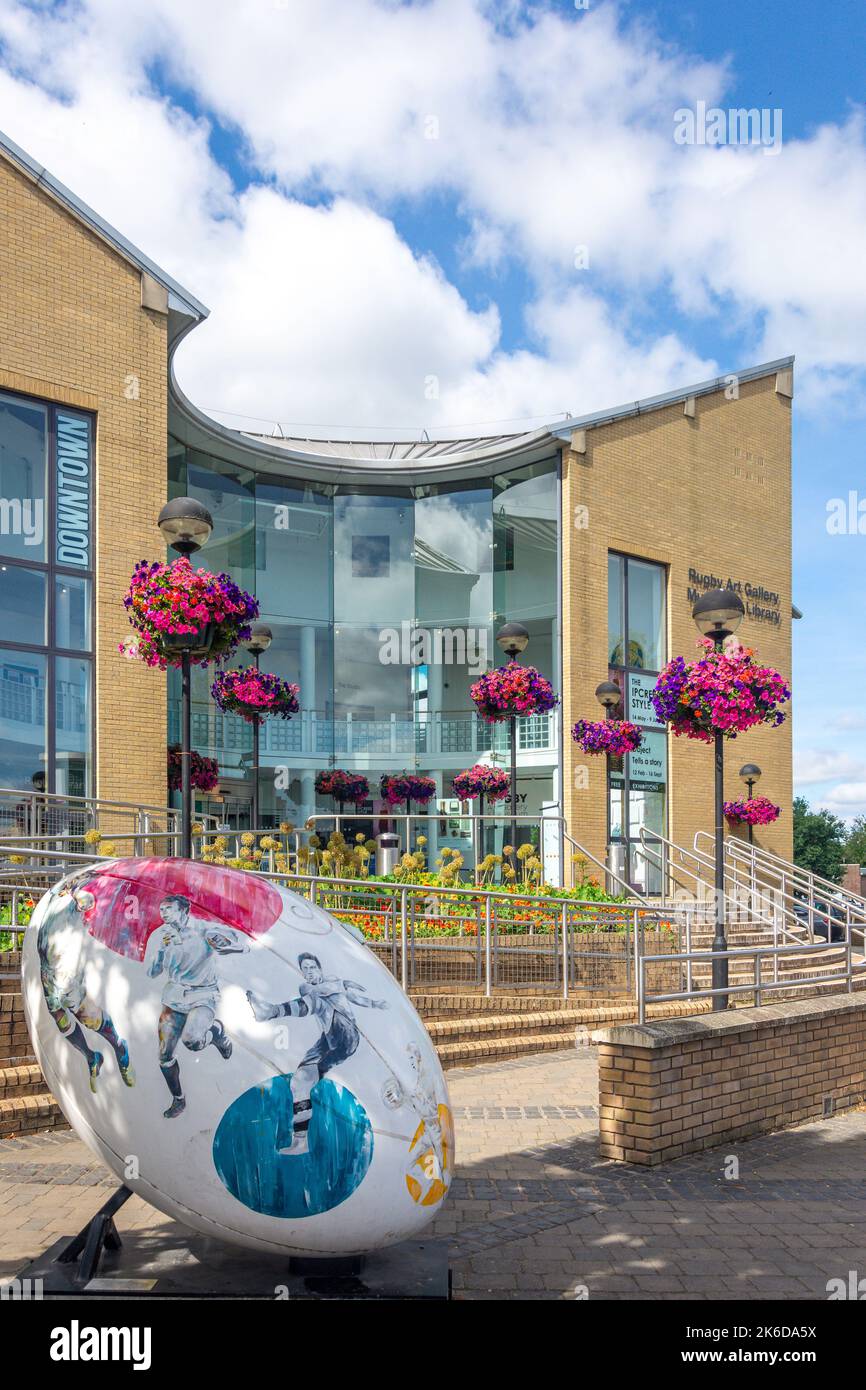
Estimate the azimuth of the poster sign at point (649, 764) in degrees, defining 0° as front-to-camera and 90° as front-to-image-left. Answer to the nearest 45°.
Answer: approximately 0°

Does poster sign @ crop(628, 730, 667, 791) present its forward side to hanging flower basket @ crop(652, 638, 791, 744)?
yes

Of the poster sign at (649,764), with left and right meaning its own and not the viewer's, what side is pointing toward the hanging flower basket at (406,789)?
right

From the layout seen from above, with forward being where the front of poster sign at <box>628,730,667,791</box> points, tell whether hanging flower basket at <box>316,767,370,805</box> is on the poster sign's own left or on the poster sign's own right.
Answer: on the poster sign's own right

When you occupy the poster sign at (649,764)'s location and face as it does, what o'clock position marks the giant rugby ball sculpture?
The giant rugby ball sculpture is roughly at 12 o'clock from the poster sign.

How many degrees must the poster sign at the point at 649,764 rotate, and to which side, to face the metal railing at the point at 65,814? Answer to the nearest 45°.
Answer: approximately 45° to its right
